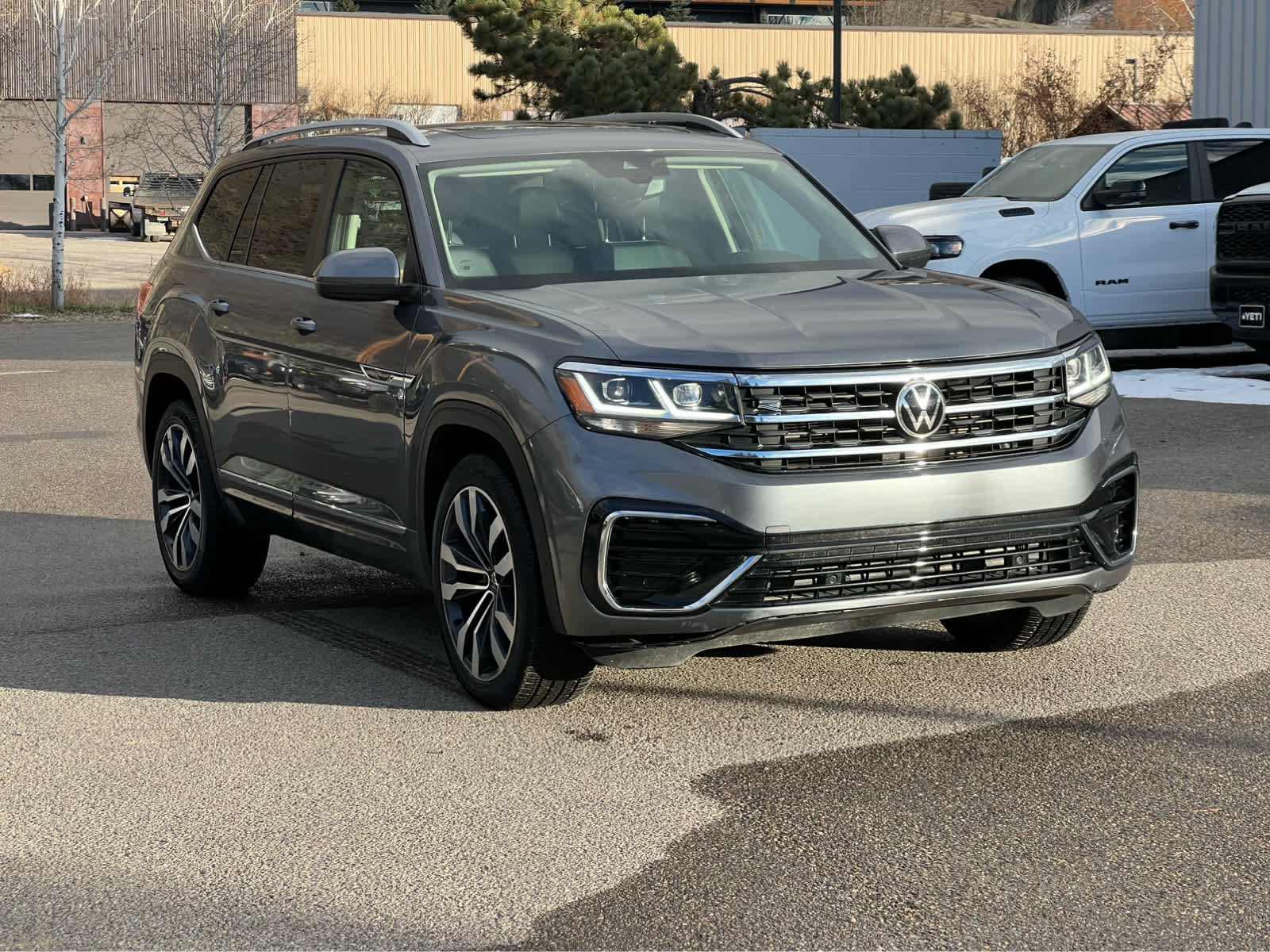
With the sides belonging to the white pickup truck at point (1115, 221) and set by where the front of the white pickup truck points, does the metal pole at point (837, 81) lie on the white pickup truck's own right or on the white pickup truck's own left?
on the white pickup truck's own right

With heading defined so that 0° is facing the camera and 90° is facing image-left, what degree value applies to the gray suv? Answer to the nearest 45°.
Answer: approximately 315°

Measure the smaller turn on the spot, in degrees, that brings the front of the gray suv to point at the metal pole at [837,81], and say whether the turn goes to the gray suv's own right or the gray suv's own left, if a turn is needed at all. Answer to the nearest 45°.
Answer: approximately 135° to the gray suv's own left

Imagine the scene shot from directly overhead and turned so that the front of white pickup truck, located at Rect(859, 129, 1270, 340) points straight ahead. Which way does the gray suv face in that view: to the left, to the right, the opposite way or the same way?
to the left

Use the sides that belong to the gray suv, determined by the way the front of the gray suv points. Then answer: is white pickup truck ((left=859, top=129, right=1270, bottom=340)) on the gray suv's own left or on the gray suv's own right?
on the gray suv's own left
